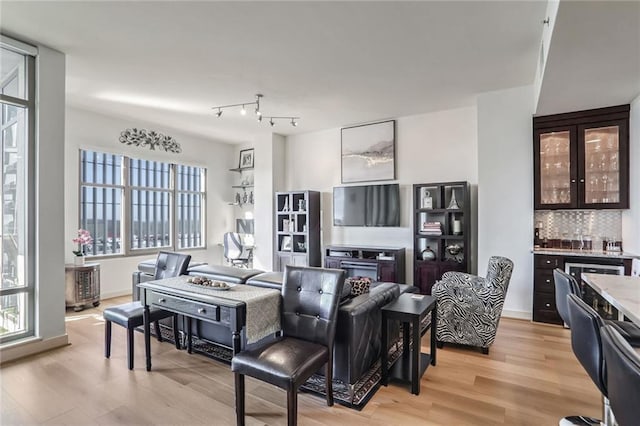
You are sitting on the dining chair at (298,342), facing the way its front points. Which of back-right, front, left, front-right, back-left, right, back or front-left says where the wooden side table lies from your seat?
right

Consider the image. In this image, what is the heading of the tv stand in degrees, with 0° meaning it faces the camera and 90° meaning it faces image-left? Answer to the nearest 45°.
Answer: approximately 45°

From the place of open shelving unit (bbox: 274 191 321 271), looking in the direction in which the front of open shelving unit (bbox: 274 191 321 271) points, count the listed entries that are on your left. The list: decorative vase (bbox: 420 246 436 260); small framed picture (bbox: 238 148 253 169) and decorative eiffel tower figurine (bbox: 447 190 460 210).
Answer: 2

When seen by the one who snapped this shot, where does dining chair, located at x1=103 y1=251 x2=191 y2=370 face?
facing the viewer and to the left of the viewer

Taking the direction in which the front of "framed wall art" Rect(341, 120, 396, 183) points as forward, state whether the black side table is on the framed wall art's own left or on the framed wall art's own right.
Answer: on the framed wall art's own left

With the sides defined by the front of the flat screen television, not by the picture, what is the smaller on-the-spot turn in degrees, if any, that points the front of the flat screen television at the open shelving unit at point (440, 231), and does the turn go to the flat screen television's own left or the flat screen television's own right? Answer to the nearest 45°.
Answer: approximately 90° to the flat screen television's own left

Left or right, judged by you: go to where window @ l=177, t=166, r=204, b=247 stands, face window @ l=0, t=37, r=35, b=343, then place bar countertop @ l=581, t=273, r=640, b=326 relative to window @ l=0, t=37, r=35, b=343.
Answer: left

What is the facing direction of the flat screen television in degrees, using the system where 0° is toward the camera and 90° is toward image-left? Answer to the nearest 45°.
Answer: approximately 45°

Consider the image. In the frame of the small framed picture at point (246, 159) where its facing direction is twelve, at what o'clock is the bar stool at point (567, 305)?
The bar stool is roughly at 10 o'clock from the small framed picture.

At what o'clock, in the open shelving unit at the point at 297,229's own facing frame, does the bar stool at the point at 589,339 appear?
The bar stool is roughly at 10 o'clock from the open shelving unit.
